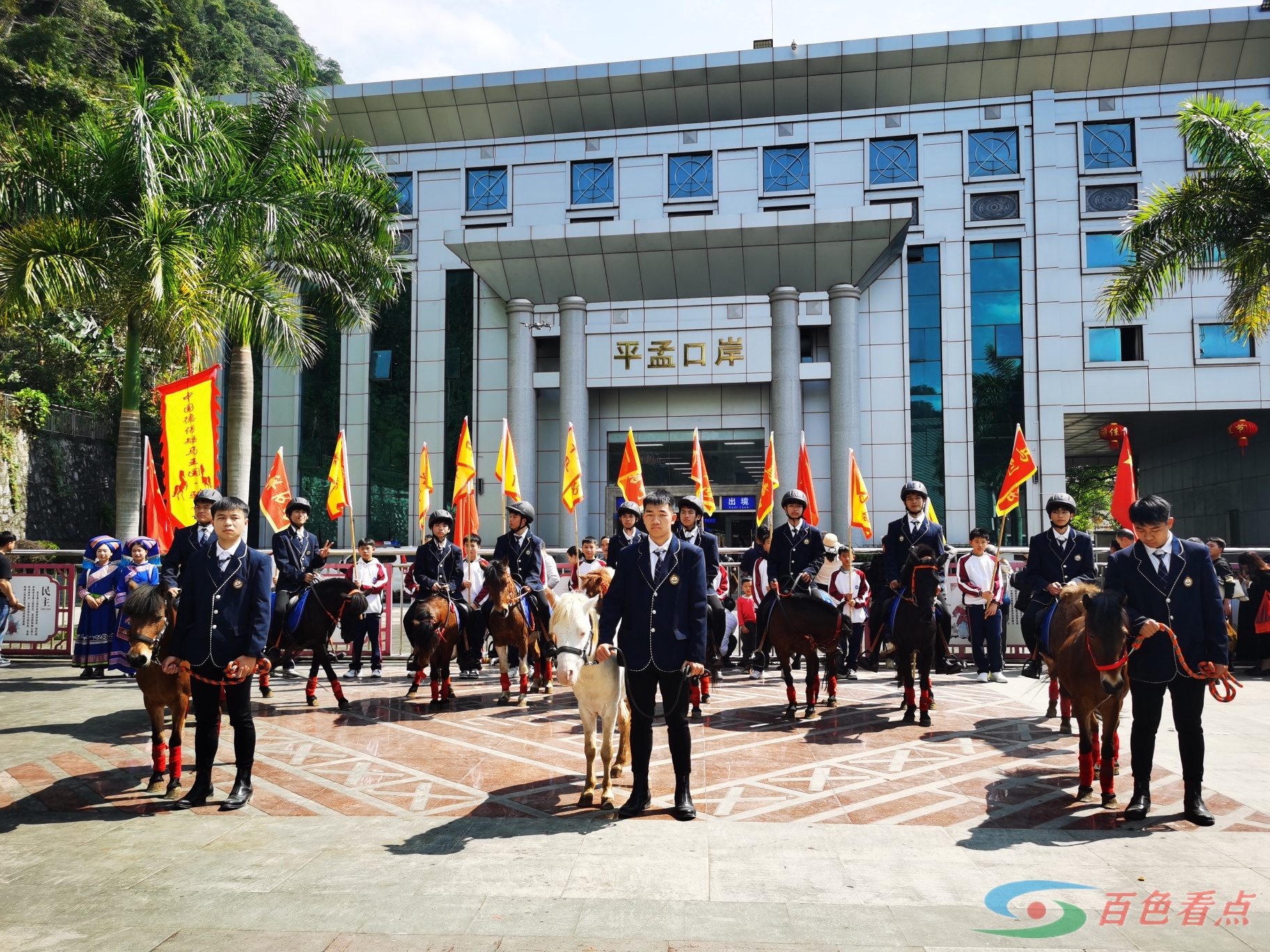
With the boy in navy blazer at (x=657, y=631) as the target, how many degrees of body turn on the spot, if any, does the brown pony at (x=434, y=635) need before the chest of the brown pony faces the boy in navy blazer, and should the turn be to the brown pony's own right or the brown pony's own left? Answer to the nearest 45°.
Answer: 0° — it already faces them

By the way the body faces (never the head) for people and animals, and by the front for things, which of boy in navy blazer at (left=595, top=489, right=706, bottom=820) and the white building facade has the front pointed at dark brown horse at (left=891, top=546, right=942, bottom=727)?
the white building facade

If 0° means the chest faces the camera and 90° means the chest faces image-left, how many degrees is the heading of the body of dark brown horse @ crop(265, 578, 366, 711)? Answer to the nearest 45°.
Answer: approximately 315°

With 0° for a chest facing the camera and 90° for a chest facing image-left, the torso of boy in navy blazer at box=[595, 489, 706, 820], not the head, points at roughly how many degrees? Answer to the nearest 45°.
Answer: approximately 0°

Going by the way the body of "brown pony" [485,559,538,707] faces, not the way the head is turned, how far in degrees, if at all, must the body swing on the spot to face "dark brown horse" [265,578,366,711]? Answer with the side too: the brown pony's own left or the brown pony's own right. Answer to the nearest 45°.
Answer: approximately 90° to the brown pony's own right
